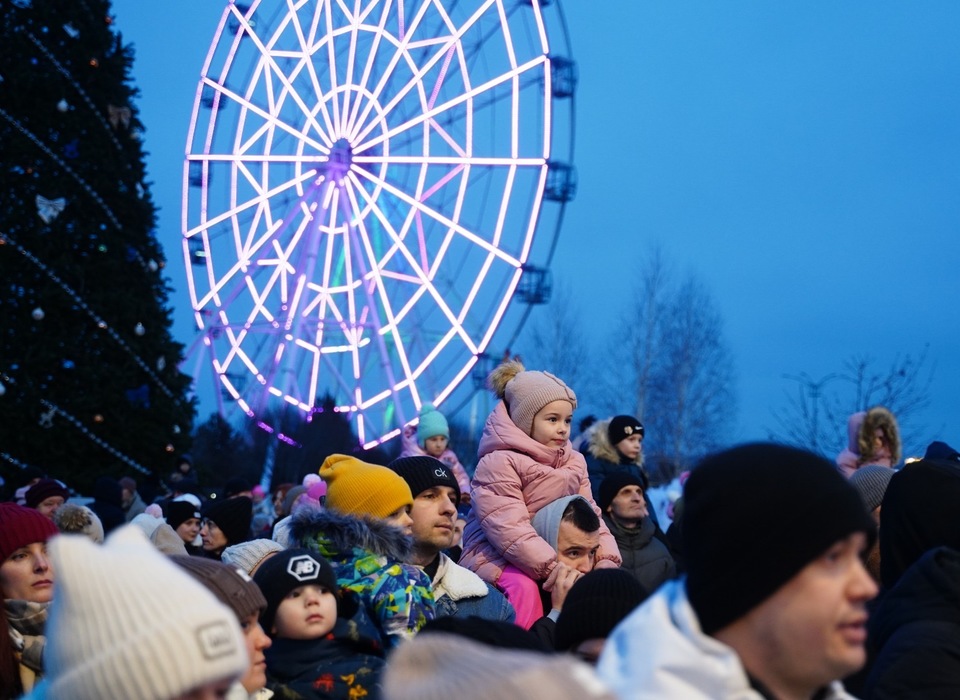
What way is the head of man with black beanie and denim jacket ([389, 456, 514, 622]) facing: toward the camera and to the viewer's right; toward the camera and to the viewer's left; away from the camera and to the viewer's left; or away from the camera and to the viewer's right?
toward the camera and to the viewer's right

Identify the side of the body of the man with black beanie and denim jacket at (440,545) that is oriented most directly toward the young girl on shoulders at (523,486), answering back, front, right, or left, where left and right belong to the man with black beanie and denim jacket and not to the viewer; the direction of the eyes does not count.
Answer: left

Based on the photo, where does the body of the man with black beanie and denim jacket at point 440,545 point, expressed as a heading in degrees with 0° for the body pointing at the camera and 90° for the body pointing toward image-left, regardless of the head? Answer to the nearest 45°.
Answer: approximately 315°

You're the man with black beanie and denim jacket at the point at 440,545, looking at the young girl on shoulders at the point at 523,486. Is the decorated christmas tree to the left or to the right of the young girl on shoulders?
left

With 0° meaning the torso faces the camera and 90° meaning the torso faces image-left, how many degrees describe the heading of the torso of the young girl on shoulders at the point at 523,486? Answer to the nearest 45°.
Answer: approximately 315°

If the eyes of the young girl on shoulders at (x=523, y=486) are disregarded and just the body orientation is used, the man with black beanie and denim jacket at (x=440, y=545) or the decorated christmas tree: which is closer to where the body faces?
the man with black beanie and denim jacket

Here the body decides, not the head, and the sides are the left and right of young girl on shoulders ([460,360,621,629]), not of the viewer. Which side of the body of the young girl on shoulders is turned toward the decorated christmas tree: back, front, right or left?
back

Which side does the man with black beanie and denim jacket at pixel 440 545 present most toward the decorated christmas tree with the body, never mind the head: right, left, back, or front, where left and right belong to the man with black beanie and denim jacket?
back
